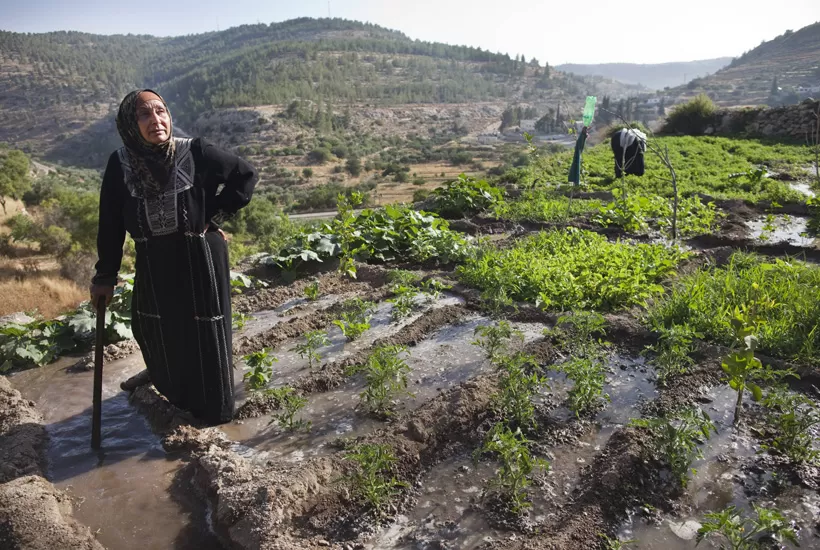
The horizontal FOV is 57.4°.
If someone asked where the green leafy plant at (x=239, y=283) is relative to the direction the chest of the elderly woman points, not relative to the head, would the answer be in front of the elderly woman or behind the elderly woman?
behind

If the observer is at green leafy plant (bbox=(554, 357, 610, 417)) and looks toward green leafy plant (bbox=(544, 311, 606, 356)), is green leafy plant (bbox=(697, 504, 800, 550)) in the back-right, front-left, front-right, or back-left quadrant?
back-right

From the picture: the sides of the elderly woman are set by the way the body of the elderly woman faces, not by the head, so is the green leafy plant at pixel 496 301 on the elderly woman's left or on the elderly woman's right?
on the elderly woman's left

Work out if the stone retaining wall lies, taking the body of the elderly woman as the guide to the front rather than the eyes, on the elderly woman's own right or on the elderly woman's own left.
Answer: on the elderly woman's own left

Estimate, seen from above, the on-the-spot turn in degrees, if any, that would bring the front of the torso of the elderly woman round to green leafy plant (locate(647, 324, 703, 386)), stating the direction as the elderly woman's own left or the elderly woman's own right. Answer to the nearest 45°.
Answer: approximately 90° to the elderly woman's own left

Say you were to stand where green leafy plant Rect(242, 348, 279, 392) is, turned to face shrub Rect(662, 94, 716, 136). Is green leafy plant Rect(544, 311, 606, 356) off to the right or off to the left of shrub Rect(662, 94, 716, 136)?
right

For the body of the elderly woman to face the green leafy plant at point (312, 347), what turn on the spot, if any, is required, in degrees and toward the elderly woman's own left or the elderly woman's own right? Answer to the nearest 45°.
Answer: approximately 135° to the elderly woman's own left

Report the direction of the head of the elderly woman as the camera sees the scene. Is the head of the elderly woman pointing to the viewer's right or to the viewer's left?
to the viewer's right

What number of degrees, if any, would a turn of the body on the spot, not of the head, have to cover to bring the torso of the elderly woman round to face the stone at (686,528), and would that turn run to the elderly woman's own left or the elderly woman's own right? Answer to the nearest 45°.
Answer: approximately 45° to the elderly woman's own left

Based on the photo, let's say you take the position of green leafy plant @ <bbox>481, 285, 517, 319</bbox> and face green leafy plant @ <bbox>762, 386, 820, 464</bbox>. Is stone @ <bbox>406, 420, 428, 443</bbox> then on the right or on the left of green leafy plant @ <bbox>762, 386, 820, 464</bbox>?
right

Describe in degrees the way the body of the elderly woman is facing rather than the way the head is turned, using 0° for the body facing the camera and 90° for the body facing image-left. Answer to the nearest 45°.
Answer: approximately 0°

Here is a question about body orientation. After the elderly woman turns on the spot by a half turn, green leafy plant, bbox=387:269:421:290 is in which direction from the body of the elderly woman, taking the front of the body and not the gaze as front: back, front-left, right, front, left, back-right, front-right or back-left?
front-right

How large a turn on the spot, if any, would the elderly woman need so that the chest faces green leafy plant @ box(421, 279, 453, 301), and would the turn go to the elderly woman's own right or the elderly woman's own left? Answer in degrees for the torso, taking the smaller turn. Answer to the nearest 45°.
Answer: approximately 135° to the elderly woman's own left

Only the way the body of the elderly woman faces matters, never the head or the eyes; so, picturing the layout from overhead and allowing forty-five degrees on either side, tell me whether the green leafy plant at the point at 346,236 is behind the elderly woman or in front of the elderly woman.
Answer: behind

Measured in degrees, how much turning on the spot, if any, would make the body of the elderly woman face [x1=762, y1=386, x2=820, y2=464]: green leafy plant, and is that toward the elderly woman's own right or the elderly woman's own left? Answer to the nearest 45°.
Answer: approximately 45° to the elderly woman's own left
